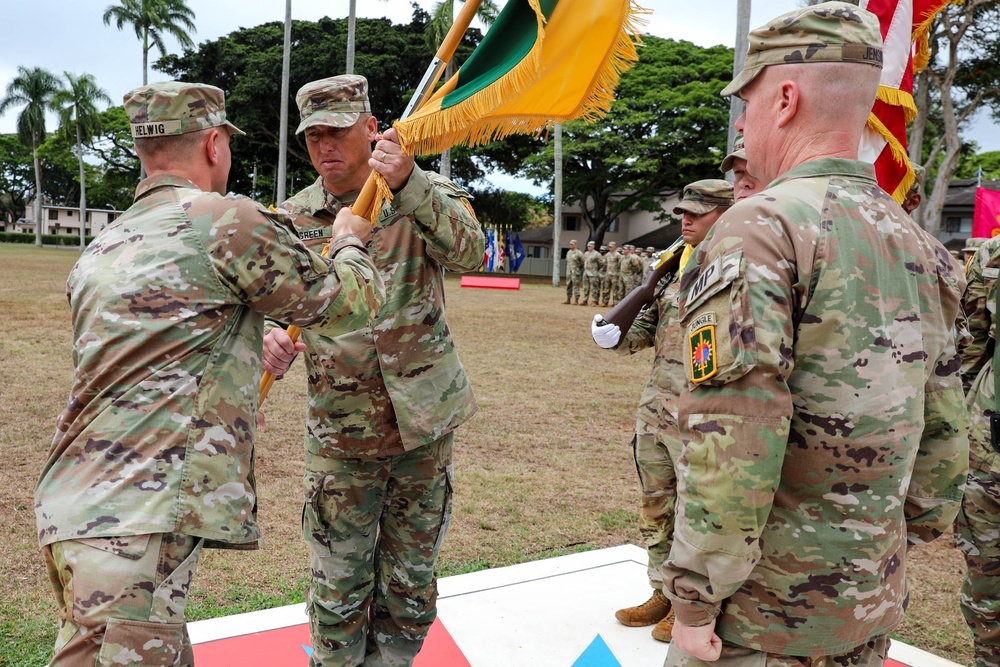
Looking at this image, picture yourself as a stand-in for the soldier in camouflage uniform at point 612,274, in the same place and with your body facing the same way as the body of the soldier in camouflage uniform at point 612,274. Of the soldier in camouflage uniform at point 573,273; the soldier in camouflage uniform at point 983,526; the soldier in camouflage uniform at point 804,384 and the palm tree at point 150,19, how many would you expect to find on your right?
2

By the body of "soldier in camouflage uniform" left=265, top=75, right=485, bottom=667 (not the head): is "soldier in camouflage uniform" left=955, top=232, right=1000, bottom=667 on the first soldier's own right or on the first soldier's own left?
on the first soldier's own left

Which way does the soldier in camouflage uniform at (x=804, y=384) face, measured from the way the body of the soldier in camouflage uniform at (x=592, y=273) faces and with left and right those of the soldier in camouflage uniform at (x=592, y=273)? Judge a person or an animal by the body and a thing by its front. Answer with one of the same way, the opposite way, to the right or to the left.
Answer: to the right

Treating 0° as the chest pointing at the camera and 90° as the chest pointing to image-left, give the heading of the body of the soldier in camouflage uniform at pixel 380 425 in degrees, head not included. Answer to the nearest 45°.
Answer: approximately 45°

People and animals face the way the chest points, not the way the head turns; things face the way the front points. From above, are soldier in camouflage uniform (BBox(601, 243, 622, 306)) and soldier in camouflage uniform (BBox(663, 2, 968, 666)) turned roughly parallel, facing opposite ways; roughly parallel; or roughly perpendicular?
roughly perpendicular

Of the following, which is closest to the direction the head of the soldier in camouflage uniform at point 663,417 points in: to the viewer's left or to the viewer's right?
to the viewer's left

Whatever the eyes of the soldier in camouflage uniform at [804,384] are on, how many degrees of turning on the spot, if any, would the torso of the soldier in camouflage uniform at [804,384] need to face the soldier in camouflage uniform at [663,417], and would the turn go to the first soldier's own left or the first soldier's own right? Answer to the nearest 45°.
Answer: approximately 45° to the first soldier's own right

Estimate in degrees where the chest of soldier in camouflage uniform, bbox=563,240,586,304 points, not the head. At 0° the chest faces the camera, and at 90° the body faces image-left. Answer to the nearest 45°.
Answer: approximately 45°
